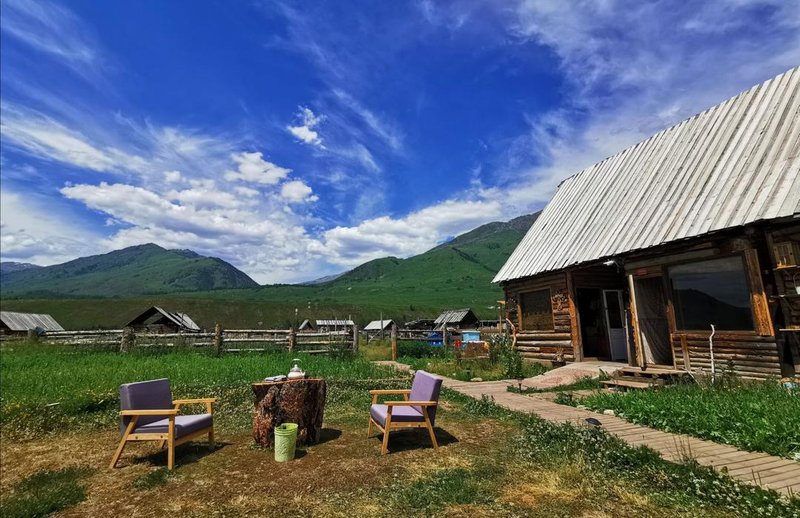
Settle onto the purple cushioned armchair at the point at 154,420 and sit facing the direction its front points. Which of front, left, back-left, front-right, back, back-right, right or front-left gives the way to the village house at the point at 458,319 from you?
left

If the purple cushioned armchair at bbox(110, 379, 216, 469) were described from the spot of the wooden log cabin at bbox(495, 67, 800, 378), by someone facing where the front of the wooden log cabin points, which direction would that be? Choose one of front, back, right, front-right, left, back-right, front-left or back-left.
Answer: front

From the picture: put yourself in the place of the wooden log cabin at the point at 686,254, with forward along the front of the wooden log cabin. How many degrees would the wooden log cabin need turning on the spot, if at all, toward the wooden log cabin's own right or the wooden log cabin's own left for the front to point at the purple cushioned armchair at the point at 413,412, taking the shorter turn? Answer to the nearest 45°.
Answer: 0° — it already faces it

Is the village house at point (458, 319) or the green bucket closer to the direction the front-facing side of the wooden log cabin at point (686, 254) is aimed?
the green bucket

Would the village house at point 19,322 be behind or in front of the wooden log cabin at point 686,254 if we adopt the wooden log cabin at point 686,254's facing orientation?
in front

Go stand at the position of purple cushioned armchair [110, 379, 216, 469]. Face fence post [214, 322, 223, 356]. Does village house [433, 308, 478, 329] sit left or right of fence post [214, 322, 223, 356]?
right

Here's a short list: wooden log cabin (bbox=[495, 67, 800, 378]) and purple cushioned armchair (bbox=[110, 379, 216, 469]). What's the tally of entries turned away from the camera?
0

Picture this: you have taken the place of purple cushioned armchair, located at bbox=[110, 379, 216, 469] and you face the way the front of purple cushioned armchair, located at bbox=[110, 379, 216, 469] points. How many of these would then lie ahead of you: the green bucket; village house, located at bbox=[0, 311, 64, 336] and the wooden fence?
1

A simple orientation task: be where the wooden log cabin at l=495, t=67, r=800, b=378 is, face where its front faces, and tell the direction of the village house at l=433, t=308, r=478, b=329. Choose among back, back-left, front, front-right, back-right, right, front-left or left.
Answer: right

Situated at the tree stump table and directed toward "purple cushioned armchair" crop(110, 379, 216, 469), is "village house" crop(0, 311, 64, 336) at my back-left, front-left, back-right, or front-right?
front-right

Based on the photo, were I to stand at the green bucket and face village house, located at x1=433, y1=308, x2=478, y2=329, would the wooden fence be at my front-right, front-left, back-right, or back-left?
front-left

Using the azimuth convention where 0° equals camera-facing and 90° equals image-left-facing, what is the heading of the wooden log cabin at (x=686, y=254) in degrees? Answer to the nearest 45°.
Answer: approximately 45°

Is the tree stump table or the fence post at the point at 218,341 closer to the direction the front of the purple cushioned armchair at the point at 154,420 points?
the tree stump table

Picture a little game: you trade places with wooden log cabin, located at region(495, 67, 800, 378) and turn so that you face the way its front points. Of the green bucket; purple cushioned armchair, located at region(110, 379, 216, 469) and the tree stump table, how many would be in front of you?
3
